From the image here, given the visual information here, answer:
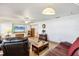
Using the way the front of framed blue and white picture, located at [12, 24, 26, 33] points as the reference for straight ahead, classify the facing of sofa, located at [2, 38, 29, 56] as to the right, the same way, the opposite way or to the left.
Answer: the opposite way

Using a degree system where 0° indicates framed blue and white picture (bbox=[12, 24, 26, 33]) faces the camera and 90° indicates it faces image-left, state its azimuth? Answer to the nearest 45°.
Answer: approximately 0°

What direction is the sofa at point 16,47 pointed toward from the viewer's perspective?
away from the camera

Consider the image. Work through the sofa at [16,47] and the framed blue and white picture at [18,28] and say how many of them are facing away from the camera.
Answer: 1
